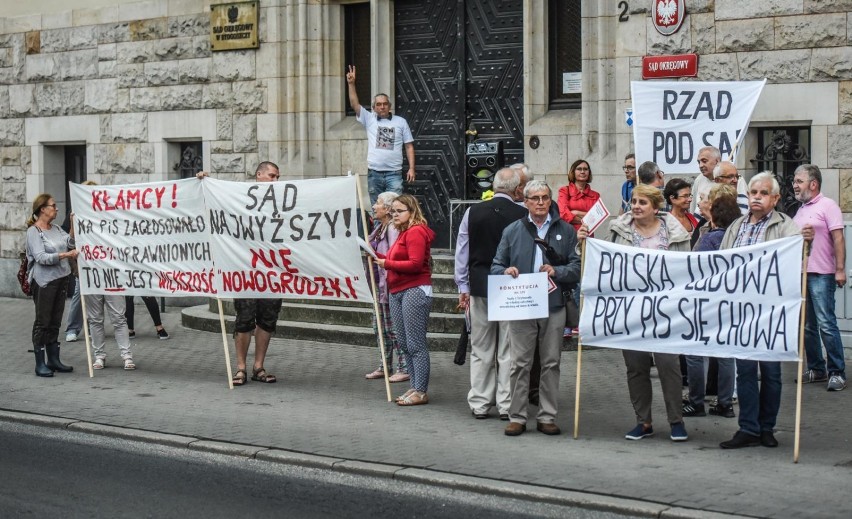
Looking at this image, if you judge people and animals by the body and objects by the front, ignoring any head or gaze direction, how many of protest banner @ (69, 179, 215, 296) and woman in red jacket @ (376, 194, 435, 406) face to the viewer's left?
1

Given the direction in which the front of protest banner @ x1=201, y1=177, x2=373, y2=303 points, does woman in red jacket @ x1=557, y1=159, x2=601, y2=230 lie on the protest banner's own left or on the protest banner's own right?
on the protest banner's own left

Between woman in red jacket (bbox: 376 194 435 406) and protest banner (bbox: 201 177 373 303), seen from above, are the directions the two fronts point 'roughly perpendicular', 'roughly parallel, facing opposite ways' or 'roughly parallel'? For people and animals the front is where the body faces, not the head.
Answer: roughly perpendicular

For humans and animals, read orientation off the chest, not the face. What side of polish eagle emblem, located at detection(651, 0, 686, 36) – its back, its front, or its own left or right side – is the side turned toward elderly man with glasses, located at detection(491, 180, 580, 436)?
front

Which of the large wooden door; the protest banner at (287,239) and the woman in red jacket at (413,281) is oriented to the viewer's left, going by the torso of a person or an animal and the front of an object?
the woman in red jacket

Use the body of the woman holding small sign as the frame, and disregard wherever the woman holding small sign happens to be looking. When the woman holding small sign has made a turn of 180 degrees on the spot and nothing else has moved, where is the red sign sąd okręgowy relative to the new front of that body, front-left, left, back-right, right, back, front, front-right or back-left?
front

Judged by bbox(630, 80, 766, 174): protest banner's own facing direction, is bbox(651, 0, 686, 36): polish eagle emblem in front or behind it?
behind

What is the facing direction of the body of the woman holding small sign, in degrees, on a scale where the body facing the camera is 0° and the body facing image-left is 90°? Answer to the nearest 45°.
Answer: approximately 0°

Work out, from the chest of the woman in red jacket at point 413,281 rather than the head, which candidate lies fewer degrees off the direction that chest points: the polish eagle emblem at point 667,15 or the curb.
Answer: the curb

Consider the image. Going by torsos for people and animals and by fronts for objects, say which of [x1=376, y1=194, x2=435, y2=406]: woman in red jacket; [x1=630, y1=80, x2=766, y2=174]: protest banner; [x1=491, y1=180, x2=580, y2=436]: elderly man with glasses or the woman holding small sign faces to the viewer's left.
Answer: the woman in red jacket

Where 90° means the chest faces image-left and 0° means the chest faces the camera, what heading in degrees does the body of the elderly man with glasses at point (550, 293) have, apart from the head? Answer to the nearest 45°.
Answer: approximately 0°

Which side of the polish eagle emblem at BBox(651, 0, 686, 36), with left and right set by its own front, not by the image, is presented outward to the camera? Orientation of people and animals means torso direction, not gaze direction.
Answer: front

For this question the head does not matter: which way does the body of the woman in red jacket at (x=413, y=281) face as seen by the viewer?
to the viewer's left

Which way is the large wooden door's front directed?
toward the camera

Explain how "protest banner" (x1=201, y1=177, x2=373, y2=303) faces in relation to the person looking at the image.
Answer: facing the viewer

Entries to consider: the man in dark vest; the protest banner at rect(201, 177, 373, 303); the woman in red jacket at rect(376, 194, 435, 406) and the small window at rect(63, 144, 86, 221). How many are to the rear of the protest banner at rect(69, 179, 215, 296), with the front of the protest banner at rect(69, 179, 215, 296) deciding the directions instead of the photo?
1
